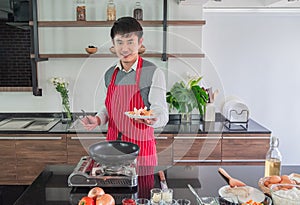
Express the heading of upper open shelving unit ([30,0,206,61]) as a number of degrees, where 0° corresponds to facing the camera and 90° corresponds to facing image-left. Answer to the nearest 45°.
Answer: approximately 0°

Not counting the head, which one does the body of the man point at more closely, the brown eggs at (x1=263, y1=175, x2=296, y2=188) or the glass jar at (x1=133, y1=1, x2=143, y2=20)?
the brown eggs

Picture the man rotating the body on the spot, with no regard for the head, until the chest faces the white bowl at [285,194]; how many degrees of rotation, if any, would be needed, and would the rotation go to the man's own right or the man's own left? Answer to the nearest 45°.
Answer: approximately 90° to the man's own left

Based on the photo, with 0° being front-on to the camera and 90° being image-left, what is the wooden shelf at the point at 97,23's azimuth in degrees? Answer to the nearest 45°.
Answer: approximately 0°
